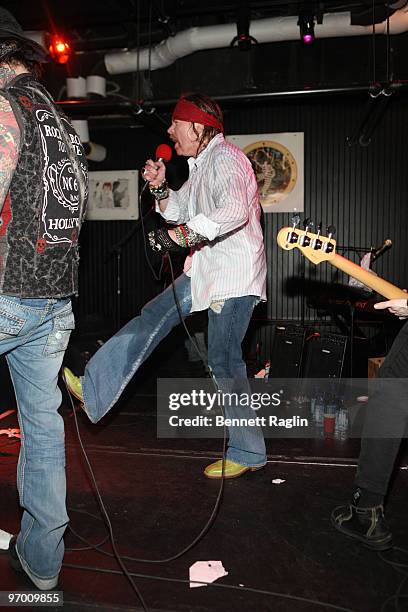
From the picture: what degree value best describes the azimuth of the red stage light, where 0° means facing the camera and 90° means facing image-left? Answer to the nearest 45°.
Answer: approximately 0°

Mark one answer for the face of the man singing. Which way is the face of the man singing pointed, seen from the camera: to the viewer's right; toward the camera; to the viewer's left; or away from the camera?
to the viewer's left

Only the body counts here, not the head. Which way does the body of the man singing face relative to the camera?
to the viewer's left

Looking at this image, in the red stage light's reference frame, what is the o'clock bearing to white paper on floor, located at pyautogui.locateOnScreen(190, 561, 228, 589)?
The white paper on floor is roughly at 12 o'clock from the red stage light.

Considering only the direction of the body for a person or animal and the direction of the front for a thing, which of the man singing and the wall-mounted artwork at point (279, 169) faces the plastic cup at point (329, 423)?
the wall-mounted artwork

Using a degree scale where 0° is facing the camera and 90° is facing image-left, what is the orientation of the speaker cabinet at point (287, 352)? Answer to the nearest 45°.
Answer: approximately 0°

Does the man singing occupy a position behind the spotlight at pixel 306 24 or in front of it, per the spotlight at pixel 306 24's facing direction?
in front

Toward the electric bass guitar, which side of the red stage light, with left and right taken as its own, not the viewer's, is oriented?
front
